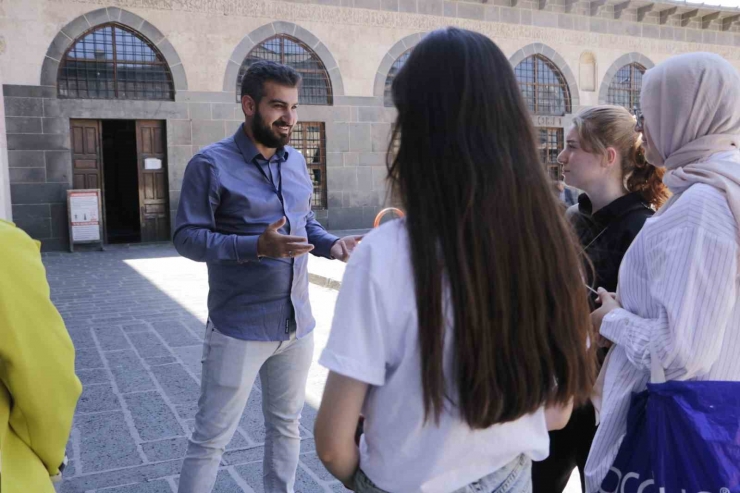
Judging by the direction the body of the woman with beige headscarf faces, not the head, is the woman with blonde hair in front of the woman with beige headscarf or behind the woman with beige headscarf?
in front

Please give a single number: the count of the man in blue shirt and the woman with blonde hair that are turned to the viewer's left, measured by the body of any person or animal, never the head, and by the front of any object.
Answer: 1

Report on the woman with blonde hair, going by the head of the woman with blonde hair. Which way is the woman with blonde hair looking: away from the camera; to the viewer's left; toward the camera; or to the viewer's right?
to the viewer's left

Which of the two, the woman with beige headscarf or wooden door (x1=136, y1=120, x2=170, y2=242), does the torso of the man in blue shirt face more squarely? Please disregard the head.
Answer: the woman with beige headscarf

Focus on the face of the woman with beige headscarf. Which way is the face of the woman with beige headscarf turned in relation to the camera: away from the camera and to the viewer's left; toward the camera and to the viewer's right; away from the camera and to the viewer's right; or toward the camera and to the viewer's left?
away from the camera and to the viewer's left

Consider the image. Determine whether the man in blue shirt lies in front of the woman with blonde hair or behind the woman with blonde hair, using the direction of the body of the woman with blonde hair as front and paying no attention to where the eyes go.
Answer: in front

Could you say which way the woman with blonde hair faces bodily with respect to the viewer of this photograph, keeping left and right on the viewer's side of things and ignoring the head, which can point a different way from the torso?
facing to the left of the viewer

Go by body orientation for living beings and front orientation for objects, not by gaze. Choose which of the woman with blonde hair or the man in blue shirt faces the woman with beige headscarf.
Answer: the man in blue shirt

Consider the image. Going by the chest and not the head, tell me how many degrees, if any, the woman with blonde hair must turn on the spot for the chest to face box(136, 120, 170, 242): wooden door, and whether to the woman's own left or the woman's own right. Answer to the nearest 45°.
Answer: approximately 45° to the woman's own right

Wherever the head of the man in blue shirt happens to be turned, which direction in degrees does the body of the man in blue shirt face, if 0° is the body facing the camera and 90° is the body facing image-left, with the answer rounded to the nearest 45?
approximately 315°
